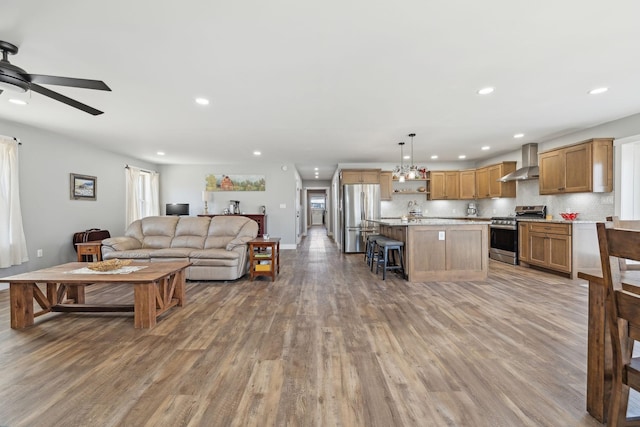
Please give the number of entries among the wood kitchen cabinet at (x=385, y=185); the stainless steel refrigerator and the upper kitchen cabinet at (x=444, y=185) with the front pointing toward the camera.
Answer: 3

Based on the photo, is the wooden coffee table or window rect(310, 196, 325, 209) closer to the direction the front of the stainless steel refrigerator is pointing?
the wooden coffee table

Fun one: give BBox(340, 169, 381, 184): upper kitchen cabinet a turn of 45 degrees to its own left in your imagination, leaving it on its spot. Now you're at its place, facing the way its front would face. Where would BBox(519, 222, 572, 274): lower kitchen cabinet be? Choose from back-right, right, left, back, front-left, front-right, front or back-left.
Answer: front

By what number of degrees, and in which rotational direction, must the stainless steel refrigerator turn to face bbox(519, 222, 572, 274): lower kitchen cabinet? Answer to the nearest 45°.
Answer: approximately 45° to its left

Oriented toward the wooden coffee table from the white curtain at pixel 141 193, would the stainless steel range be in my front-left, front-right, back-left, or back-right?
front-left

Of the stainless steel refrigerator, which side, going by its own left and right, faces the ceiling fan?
front

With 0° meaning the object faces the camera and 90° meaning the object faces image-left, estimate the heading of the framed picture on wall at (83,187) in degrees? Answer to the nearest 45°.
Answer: approximately 315°

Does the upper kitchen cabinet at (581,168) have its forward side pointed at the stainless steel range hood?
no

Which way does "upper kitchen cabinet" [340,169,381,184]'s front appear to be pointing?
toward the camera

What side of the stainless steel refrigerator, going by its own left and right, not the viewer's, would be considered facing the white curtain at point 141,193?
right

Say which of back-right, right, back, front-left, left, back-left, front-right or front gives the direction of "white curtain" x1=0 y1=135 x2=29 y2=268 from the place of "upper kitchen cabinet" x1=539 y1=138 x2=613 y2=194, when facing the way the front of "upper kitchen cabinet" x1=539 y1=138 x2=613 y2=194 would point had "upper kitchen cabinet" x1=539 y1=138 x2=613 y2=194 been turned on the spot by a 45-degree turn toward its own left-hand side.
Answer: front-right

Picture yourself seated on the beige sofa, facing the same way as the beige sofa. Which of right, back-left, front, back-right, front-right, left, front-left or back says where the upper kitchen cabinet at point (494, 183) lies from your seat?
back-left

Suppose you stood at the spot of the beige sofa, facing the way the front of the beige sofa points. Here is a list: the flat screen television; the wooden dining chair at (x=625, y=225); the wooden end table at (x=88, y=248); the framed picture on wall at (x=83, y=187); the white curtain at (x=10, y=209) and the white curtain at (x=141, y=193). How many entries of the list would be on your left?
1

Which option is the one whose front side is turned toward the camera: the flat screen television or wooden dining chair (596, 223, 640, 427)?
the flat screen television

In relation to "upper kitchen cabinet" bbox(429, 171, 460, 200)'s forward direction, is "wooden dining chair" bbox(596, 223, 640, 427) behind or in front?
in front

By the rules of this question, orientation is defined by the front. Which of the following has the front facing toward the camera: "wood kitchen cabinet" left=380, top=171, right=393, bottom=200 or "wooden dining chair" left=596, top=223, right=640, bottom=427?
the wood kitchen cabinet

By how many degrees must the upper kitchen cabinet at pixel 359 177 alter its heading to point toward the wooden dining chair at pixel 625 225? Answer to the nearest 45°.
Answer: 0° — it already faces it

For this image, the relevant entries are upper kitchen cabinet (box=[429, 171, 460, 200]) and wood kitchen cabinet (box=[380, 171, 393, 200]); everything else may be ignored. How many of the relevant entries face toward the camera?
2

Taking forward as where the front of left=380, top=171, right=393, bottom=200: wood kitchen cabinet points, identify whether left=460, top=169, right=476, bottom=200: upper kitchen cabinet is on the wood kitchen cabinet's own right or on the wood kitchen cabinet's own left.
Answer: on the wood kitchen cabinet's own left

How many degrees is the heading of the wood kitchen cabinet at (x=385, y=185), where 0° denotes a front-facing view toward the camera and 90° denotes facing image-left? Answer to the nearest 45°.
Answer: approximately 0°

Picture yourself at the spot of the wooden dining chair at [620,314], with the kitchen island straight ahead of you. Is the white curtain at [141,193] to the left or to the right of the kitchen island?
left

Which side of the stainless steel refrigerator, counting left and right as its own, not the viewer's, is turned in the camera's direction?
front
